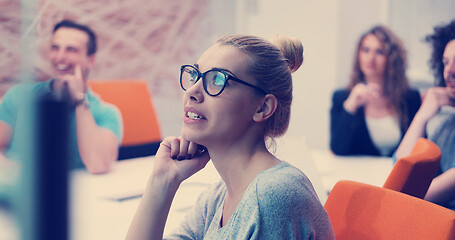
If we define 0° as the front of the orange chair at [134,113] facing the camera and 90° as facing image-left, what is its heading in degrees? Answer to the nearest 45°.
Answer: approximately 0°

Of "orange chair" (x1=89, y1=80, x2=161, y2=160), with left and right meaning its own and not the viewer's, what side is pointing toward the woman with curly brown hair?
left

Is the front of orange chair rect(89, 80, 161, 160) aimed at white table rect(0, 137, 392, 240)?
yes

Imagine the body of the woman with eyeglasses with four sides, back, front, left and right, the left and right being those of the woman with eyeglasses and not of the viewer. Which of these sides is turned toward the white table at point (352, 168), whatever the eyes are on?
back

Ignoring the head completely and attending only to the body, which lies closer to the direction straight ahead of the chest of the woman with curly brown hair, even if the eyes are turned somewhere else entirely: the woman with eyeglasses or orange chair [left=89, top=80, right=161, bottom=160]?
the woman with eyeglasses

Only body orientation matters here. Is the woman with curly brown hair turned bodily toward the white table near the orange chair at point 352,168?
yes

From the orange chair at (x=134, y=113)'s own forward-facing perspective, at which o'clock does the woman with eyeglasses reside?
The woman with eyeglasses is roughly at 12 o'clock from the orange chair.

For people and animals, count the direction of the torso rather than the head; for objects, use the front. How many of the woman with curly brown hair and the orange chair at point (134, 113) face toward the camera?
2

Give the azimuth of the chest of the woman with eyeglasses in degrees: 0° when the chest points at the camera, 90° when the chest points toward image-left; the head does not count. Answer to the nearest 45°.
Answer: approximately 45°

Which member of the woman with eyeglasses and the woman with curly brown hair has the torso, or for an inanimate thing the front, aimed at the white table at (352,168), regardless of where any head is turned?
the woman with curly brown hair
